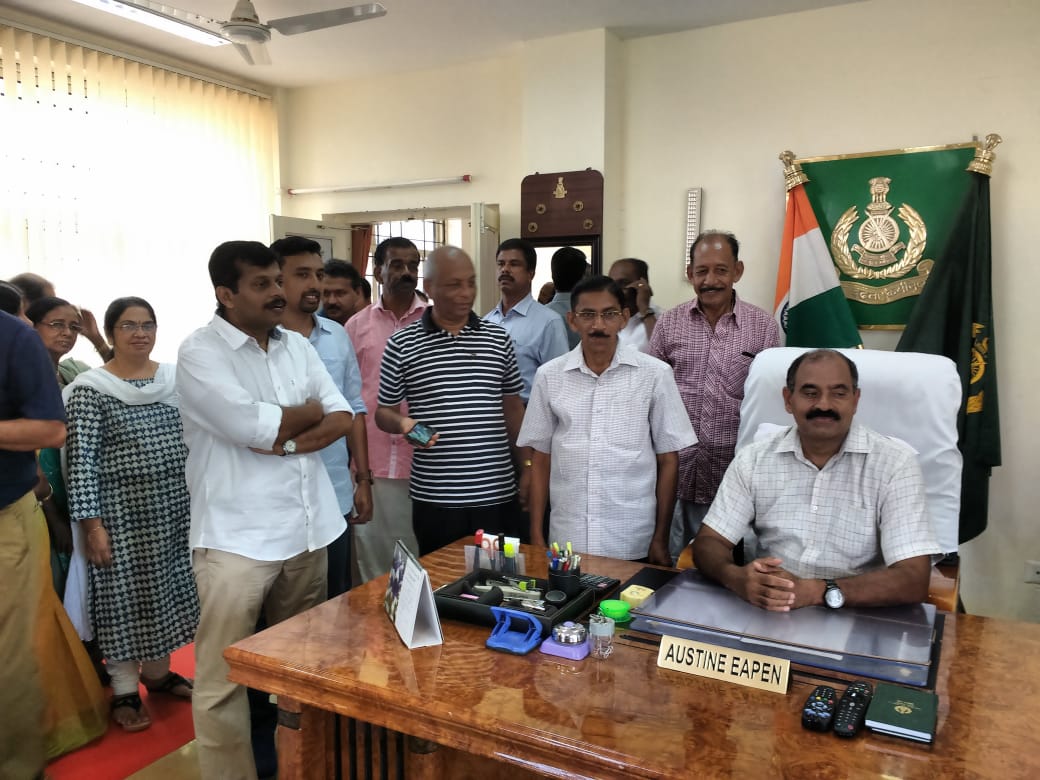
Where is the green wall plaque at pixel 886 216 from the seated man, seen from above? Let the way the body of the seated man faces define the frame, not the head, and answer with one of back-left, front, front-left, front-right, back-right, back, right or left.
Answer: back

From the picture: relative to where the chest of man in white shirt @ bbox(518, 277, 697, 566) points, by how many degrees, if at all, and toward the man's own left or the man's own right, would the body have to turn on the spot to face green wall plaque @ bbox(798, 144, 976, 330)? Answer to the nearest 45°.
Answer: approximately 135° to the man's own left

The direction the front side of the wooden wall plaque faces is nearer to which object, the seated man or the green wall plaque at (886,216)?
the seated man

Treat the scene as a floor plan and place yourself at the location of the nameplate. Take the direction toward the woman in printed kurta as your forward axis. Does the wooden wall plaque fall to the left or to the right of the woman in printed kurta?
right

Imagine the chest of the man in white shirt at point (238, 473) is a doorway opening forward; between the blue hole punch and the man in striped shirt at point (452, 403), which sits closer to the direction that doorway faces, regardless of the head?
the blue hole punch

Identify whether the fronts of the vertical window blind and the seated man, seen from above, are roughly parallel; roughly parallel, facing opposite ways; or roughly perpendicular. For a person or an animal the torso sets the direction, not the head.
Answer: roughly perpendicular

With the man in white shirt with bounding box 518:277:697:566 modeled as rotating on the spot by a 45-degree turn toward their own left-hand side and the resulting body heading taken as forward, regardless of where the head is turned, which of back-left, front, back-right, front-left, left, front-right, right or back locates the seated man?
front
